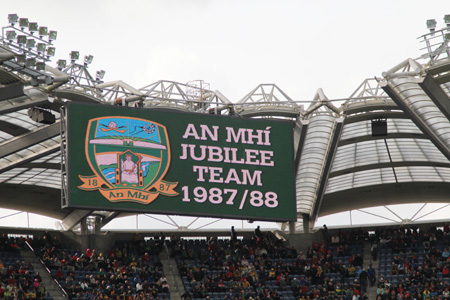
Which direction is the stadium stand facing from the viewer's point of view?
toward the camera
